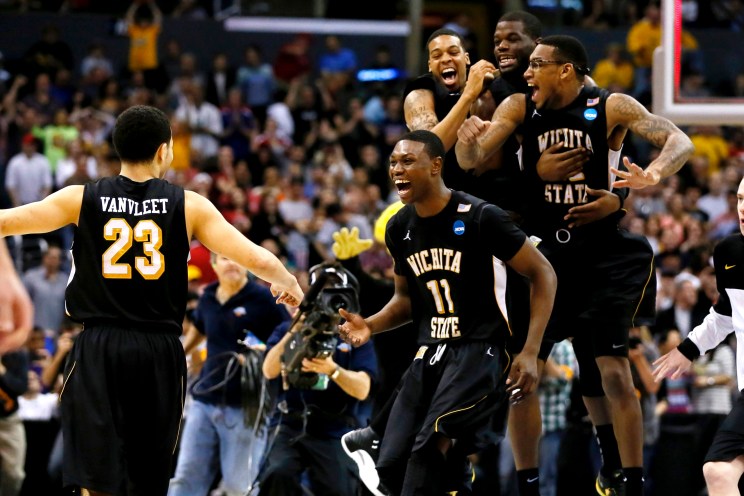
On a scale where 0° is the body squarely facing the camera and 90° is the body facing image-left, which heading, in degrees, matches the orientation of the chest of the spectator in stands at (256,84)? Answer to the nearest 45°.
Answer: approximately 0°

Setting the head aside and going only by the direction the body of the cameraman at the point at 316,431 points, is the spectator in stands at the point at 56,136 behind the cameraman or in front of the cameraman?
behind

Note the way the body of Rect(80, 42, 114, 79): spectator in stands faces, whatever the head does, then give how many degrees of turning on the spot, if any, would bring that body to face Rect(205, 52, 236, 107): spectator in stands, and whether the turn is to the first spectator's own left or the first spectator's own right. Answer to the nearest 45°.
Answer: approximately 90° to the first spectator's own left

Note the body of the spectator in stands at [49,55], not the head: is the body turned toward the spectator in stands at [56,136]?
yes

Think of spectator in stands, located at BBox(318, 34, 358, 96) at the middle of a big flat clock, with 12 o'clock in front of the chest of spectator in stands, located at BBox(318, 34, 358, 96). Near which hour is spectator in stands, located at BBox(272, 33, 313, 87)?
spectator in stands, located at BBox(272, 33, 313, 87) is roughly at 3 o'clock from spectator in stands, located at BBox(318, 34, 358, 96).

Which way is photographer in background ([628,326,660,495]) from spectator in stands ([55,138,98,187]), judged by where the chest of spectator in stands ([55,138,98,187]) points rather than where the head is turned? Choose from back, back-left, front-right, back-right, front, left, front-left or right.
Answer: front-left
